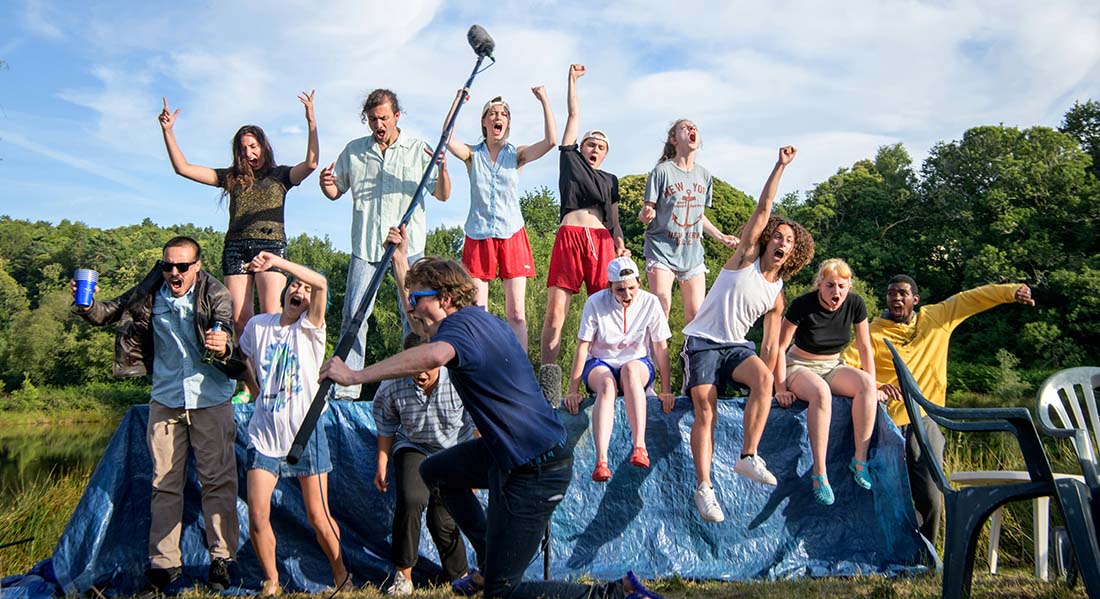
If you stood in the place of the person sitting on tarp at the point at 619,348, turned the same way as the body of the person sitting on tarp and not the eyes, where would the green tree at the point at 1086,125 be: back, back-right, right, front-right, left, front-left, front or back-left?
back-left

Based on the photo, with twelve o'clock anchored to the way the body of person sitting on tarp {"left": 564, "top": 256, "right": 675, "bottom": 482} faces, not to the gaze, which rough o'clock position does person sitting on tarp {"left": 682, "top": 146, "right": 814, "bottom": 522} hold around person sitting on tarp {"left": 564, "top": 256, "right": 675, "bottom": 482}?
person sitting on tarp {"left": 682, "top": 146, "right": 814, "bottom": 522} is roughly at 9 o'clock from person sitting on tarp {"left": 564, "top": 256, "right": 675, "bottom": 482}.

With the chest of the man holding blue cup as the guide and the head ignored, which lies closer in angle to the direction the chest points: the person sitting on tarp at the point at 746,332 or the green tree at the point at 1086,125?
the person sitting on tarp

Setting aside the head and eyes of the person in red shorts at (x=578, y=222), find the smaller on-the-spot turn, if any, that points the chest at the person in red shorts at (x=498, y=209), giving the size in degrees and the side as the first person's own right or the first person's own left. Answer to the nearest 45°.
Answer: approximately 90° to the first person's own right

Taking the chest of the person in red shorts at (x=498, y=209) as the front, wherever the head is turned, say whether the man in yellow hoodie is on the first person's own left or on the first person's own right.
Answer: on the first person's own left

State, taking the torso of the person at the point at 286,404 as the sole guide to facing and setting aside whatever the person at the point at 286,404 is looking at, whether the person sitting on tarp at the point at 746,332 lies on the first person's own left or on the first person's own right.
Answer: on the first person's own left

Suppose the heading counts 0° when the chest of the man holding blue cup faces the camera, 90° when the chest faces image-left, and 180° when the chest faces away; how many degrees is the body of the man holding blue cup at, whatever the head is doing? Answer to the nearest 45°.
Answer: approximately 0°

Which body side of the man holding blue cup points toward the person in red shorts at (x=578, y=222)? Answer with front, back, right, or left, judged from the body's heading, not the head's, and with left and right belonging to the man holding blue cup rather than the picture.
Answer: left

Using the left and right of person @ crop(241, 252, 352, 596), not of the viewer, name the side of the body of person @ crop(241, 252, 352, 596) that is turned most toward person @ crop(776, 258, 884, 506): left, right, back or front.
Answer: left

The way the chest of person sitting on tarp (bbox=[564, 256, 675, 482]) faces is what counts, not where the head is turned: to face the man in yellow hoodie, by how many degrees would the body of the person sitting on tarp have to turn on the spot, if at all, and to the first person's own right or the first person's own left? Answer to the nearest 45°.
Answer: approximately 90° to the first person's own left

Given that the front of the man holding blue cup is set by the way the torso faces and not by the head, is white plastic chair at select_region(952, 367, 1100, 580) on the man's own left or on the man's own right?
on the man's own left
